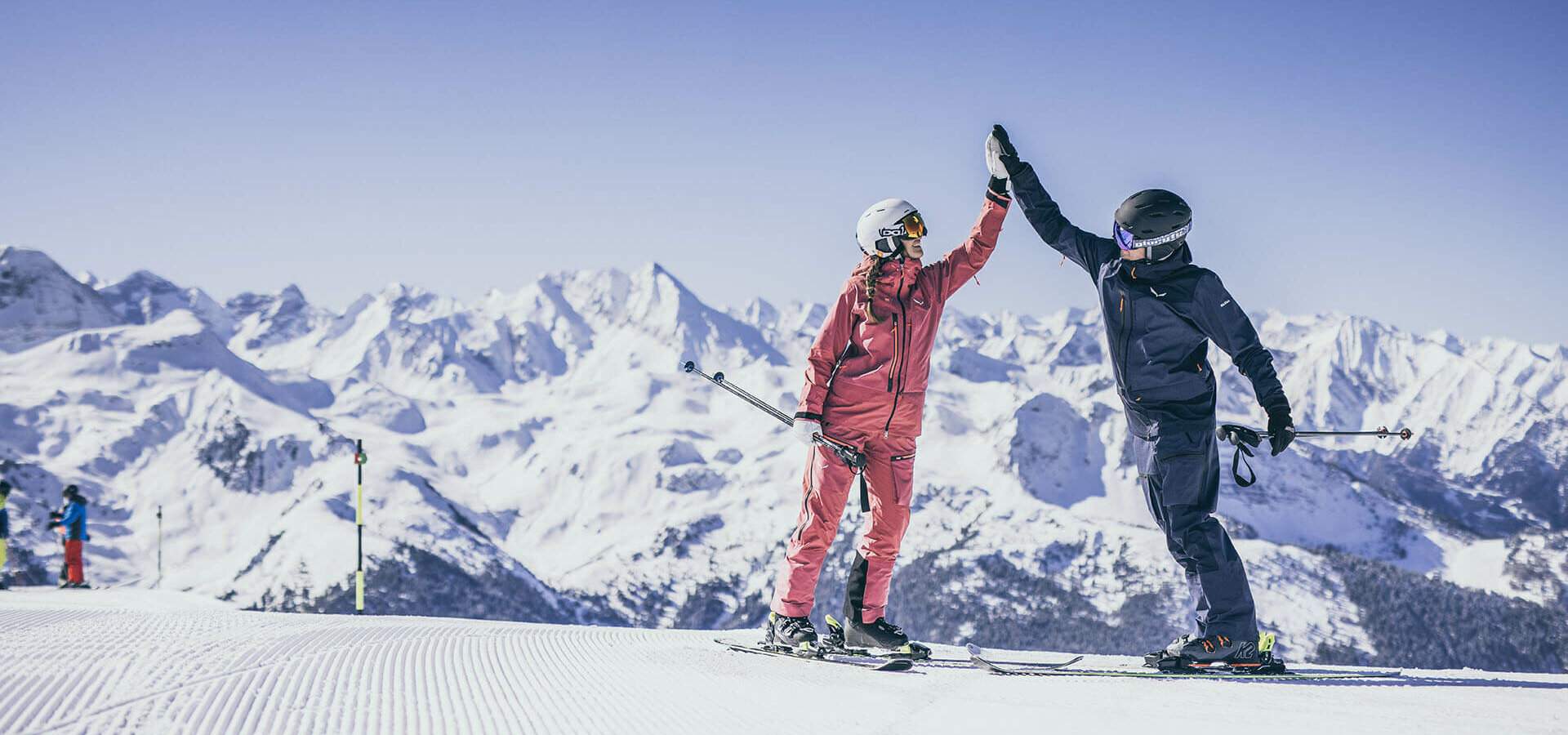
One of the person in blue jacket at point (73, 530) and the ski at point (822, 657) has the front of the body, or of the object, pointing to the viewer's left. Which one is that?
the person in blue jacket

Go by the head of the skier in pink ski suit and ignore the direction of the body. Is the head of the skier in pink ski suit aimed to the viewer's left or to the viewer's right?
to the viewer's right

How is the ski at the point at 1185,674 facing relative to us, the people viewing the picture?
facing to the left of the viewer

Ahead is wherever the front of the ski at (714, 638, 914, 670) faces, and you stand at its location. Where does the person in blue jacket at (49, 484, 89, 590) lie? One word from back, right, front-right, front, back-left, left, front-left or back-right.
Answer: back

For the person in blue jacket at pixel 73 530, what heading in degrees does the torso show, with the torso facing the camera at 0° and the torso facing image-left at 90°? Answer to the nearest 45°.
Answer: approximately 90°

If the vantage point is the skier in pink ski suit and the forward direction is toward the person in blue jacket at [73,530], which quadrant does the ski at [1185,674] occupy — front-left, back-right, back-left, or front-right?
back-right

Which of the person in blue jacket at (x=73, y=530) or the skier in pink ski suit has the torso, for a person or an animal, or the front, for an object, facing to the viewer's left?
the person in blue jacket

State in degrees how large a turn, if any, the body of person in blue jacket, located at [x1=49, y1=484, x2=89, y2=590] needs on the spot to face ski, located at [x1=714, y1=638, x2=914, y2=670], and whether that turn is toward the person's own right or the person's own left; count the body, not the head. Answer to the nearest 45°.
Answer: approximately 90° to the person's own left
